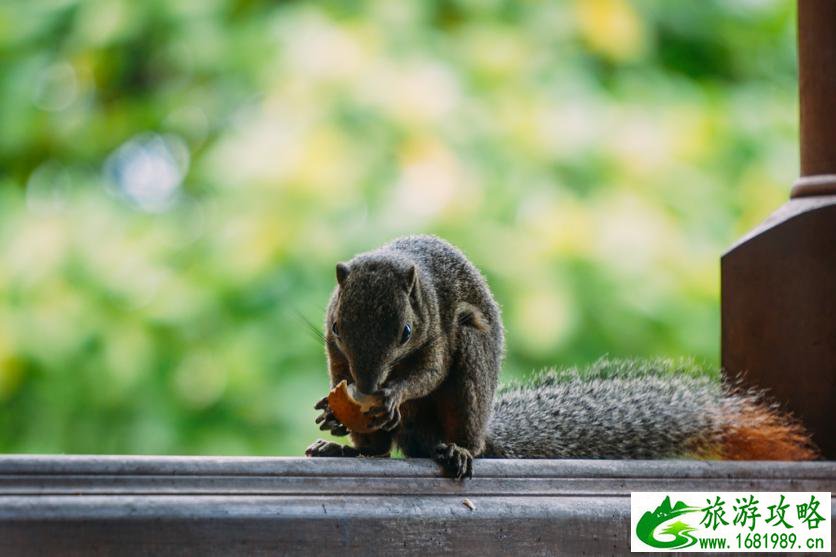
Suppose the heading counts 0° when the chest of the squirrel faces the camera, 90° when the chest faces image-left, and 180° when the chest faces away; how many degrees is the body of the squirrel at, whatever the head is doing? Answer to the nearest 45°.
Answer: approximately 45°
